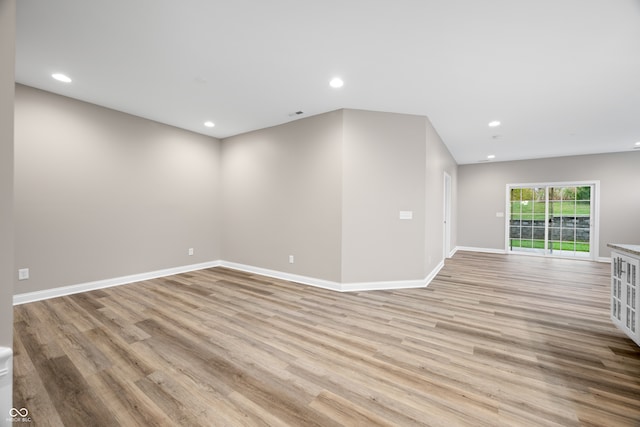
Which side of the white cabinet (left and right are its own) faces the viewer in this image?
left

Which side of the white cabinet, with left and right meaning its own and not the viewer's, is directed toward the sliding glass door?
right
